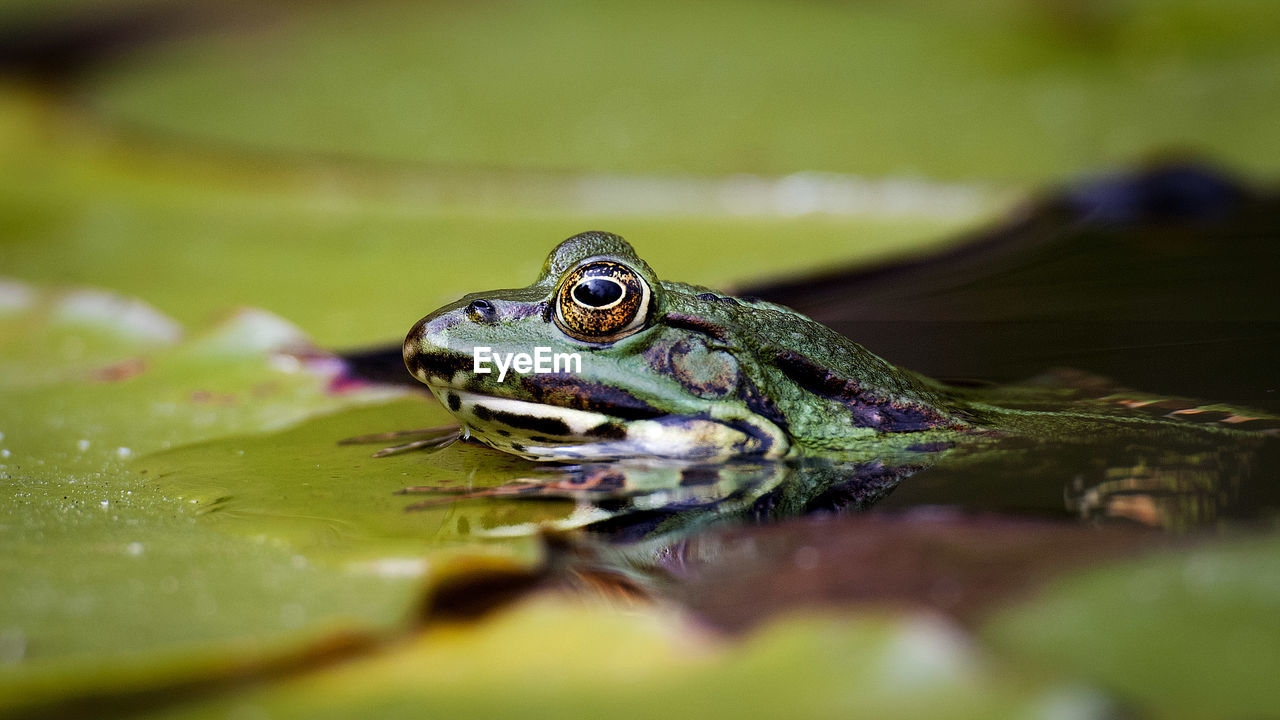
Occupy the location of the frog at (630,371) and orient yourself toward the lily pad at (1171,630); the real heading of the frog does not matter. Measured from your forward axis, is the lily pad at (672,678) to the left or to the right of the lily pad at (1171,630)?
right

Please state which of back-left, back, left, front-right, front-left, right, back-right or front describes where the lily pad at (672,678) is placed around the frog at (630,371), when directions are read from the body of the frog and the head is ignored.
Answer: left

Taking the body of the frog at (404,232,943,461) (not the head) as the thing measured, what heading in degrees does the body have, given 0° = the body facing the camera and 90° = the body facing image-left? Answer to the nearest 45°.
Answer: approximately 90°

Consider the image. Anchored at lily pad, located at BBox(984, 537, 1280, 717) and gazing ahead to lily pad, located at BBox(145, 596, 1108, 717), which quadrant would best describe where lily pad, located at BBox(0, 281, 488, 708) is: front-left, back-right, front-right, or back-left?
front-right

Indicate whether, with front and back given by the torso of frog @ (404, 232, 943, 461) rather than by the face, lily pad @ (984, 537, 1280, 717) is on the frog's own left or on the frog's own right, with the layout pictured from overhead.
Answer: on the frog's own left

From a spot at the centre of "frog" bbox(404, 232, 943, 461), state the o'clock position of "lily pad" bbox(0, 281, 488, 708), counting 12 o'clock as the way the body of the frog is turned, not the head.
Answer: The lily pad is roughly at 11 o'clock from the frog.
